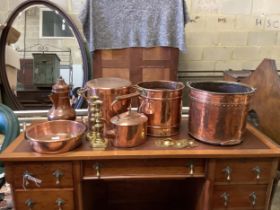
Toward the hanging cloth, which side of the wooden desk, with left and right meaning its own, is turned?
back

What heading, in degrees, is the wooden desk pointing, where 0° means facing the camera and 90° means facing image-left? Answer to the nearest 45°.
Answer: approximately 0°
